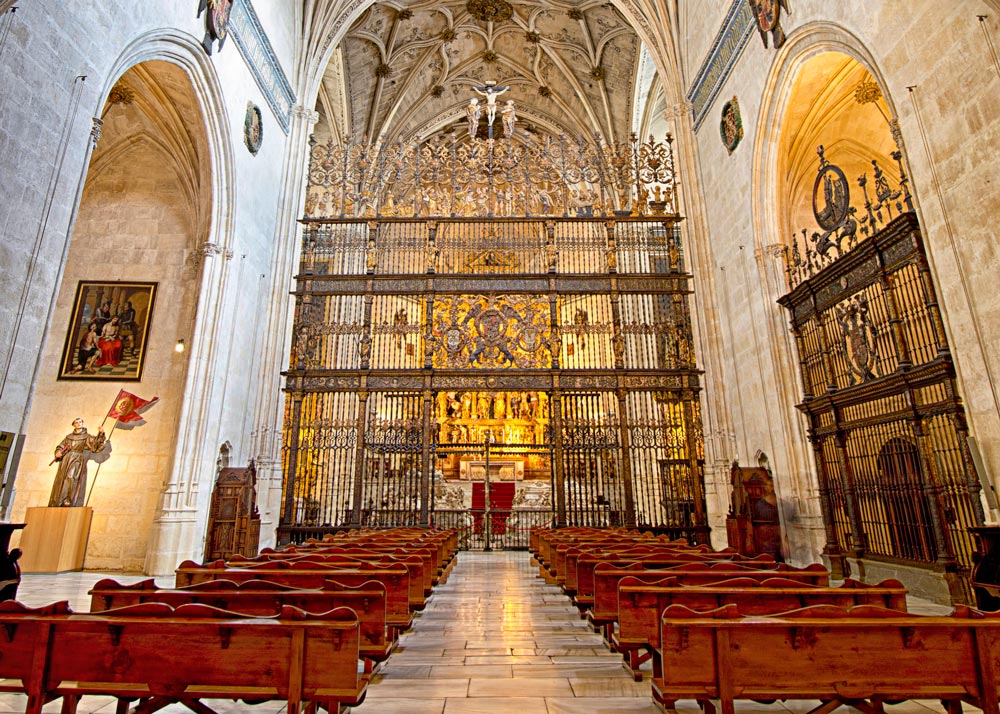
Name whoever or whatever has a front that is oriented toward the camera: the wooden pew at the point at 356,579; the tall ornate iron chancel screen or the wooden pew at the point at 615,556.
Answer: the tall ornate iron chancel screen

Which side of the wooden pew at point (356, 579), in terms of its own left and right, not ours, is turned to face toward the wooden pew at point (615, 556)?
right

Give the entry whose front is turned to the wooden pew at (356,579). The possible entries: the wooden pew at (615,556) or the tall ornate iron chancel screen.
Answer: the tall ornate iron chancel screen

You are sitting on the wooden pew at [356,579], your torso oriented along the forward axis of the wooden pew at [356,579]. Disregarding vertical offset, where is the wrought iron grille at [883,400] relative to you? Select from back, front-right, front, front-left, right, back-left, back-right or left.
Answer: right

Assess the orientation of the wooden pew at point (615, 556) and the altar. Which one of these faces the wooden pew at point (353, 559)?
the altar

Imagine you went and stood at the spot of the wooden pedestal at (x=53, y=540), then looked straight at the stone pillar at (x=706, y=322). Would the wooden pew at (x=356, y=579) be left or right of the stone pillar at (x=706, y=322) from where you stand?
right

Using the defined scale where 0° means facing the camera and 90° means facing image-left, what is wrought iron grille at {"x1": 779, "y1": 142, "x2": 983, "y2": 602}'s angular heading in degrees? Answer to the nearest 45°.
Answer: approximately 45°

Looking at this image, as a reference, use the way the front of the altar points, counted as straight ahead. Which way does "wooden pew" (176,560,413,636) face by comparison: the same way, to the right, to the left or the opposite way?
the opposite way

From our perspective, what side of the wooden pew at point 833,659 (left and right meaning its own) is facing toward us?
back

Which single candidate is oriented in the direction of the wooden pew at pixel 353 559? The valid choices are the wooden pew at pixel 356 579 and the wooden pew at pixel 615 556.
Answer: the wooden pew at pixel 356 579

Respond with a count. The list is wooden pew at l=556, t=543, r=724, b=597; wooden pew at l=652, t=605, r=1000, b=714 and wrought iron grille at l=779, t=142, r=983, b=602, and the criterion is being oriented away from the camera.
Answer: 2

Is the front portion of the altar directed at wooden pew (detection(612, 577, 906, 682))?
yes

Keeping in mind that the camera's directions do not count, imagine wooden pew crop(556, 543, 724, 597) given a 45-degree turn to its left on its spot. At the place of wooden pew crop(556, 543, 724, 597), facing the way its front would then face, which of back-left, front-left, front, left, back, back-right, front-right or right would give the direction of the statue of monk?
front-left

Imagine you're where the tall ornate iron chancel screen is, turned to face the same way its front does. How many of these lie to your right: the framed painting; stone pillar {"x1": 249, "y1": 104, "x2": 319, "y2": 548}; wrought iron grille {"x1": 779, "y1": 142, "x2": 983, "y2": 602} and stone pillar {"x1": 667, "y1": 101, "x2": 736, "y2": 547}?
2

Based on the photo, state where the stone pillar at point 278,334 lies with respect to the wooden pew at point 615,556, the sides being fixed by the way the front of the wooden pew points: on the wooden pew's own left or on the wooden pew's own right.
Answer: on the wooden pew's own left
